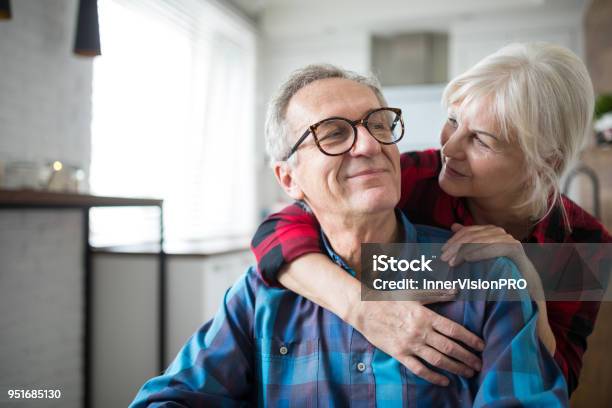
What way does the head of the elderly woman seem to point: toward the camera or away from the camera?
toward the camera

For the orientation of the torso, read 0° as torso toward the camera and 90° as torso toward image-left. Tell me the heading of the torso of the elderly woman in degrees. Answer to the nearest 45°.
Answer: approximately 45°

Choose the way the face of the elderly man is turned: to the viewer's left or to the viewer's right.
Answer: to the viewer's right
